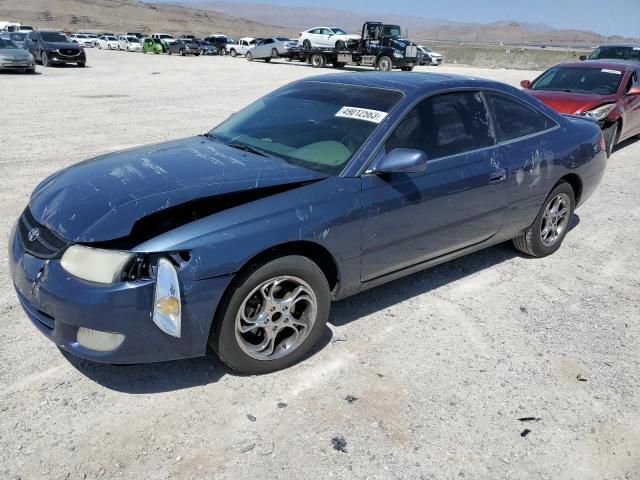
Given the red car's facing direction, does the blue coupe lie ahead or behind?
ahead

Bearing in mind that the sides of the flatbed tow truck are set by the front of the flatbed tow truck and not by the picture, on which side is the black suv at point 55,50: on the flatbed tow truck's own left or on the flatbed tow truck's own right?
on the flatbed tow truck's own right

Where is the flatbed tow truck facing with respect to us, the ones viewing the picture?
facing the viewer and to the right of the viewer

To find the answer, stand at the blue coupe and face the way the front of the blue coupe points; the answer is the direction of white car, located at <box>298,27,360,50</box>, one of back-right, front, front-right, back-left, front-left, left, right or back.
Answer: back-right

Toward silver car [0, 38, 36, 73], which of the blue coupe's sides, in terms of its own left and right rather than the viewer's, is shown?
right

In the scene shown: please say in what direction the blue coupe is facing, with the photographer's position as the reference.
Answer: facing the viewer and to the left of the viewer

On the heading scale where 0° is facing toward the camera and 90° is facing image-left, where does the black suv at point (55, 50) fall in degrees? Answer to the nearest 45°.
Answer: approximately 315°

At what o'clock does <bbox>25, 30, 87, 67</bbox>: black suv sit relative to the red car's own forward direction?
The black suv is roughly at 2 o'clock from the red car.

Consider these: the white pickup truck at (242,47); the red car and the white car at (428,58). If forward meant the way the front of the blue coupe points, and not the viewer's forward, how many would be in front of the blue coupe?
0

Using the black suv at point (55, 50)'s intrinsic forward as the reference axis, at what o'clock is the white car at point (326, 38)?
The white car is roughly at 10 o'clock from the black suv.

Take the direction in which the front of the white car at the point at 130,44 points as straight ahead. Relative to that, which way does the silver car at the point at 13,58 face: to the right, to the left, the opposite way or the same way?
the same way
